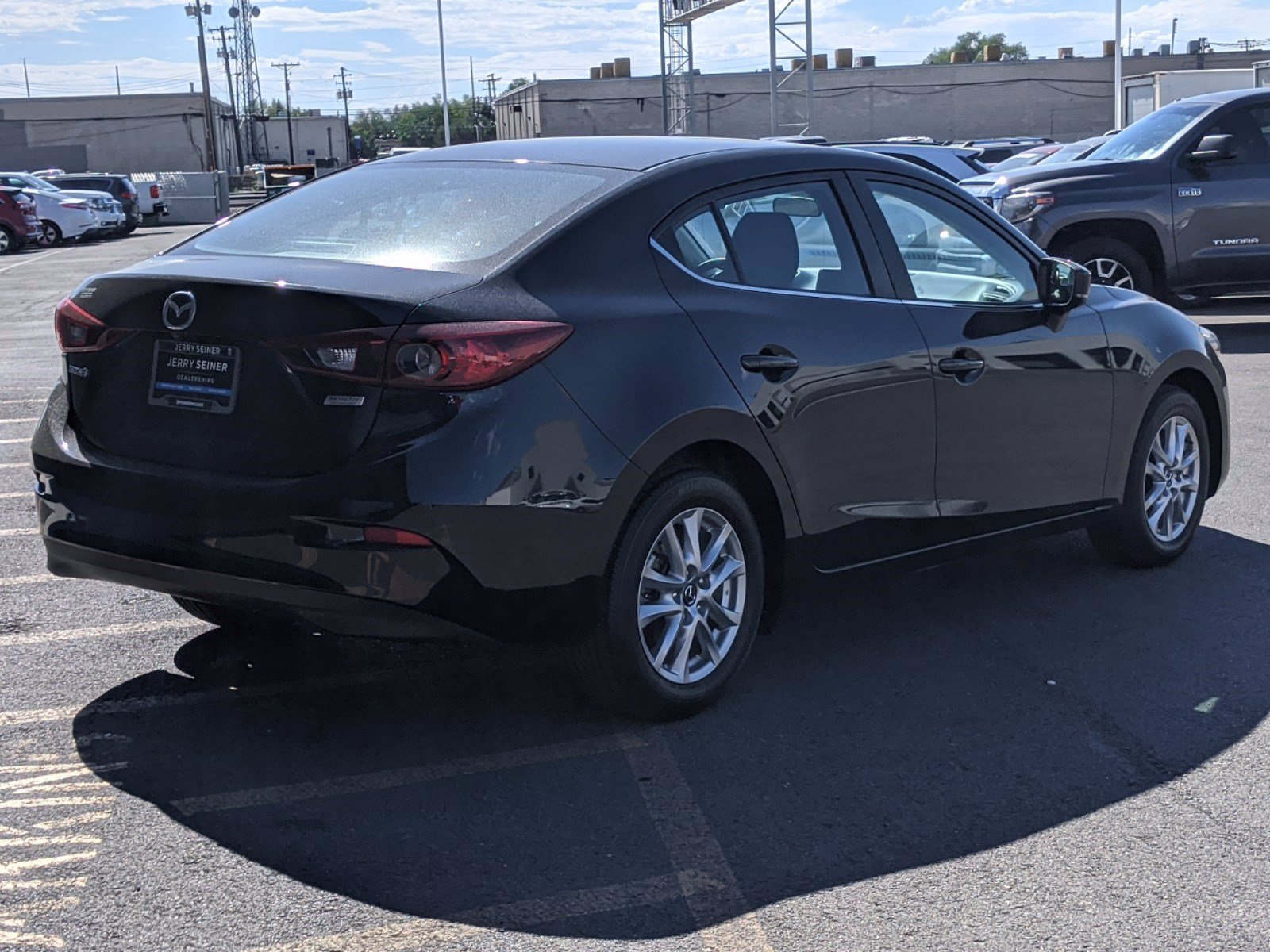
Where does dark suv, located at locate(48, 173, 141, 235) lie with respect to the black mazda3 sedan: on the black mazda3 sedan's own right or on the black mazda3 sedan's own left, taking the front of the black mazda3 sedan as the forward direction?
on the black mazda3 sedan's own left

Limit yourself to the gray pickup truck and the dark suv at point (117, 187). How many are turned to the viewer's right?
0

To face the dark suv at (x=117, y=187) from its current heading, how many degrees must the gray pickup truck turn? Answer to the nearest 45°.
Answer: approximately 90° to its right

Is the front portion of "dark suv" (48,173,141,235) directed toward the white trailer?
no

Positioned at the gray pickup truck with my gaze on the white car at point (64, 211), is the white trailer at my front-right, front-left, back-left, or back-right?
front-right

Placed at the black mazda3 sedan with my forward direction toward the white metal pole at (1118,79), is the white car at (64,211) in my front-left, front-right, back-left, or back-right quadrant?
front-left

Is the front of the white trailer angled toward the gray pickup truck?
no

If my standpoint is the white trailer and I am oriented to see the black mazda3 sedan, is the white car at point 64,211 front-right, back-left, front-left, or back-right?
front-right

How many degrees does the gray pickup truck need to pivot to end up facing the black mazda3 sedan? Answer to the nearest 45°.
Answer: approximately 45° to its left

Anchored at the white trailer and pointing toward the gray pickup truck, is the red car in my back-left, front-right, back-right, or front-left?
front-right

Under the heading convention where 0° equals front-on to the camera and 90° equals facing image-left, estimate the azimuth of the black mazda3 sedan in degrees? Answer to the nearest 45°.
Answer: approximately 225°
